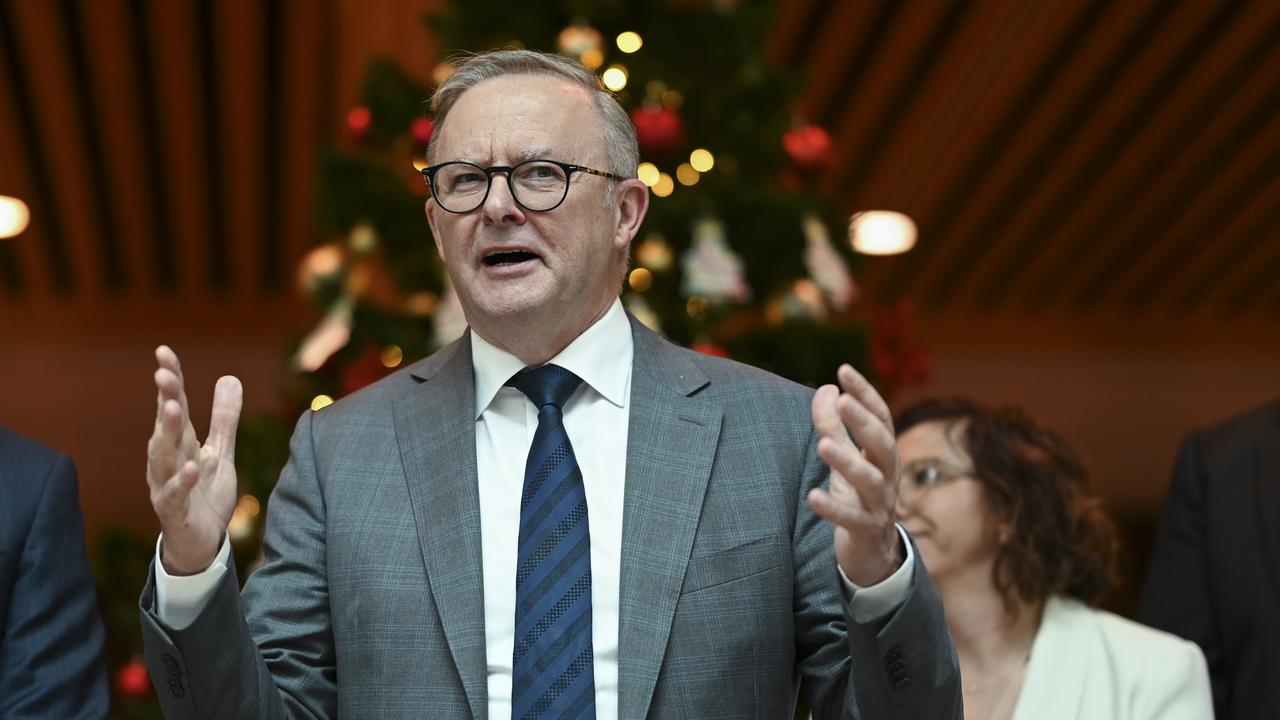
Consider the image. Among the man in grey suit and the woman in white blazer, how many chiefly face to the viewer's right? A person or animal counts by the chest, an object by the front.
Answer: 0

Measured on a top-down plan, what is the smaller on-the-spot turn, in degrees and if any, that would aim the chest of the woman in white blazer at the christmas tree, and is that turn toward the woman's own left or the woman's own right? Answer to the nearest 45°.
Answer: approximately 90° to the woman's own right

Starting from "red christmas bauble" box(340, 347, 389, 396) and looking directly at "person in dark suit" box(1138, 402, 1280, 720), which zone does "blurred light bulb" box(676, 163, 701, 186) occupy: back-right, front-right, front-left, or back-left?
front-left

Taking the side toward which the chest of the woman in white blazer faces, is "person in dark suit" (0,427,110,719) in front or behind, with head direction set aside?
in front

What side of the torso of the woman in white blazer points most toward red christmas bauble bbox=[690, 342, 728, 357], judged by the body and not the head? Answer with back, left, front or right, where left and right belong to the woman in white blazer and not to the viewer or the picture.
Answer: right

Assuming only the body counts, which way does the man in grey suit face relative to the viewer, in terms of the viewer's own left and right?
facing the viewer

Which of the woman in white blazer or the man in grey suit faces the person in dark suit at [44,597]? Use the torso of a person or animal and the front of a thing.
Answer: the woman in white blazer

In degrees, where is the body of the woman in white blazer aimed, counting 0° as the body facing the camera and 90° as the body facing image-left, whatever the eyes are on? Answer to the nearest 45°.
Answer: approximately 45°

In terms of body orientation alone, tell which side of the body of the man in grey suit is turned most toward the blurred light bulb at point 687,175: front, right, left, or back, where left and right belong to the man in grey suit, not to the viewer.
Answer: back
